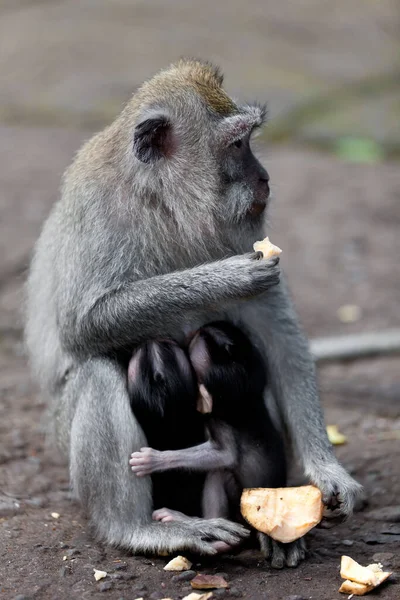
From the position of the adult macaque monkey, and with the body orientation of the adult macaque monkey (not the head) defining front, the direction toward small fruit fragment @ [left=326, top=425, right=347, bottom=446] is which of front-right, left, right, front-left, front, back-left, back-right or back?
front-left

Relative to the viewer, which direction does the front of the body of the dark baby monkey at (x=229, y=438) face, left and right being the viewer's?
facing away from the viewer and to the left of the viewer

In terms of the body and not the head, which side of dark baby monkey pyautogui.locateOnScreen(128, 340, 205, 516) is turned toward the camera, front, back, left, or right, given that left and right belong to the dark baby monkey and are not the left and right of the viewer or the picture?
back

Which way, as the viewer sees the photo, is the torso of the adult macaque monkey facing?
to the viewer's right
